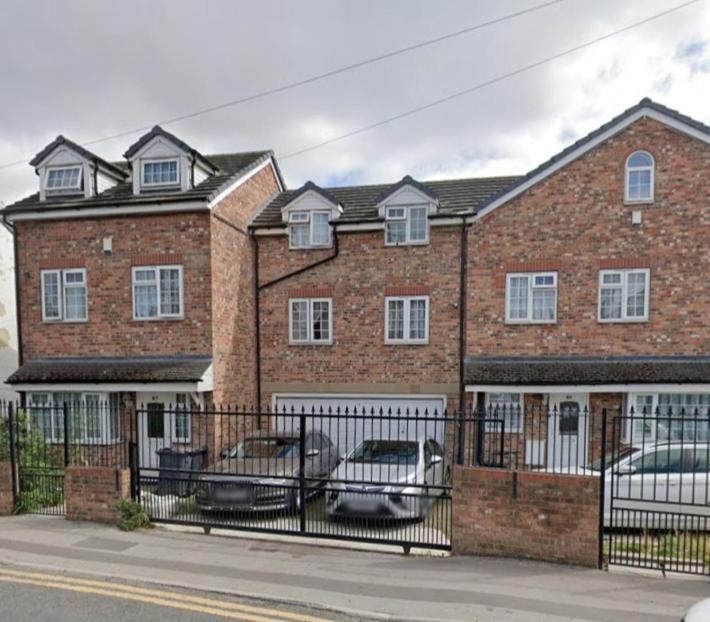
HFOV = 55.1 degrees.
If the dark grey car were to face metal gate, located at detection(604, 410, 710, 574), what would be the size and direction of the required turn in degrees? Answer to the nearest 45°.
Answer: approximately 135° to its left

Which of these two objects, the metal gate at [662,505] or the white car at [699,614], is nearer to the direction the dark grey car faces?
the white car

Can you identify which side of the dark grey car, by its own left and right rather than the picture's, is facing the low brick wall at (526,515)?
left

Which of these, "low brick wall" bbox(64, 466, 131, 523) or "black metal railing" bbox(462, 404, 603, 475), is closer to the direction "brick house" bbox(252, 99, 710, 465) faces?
the black metal railing

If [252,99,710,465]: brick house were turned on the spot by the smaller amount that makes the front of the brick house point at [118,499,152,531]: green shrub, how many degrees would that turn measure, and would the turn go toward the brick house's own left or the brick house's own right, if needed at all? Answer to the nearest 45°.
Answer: approximately 45° to the brick house's own right

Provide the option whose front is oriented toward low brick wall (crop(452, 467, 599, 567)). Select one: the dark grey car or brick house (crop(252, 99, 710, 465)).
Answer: the brick house

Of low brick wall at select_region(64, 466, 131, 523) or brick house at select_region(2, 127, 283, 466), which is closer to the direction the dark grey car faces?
the low brick wall

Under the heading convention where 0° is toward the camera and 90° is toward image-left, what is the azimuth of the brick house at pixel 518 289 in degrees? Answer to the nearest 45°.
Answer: approximately 0°

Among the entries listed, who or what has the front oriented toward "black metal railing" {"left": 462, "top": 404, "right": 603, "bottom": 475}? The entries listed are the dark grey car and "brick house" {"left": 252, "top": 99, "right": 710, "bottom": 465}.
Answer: the brick house
